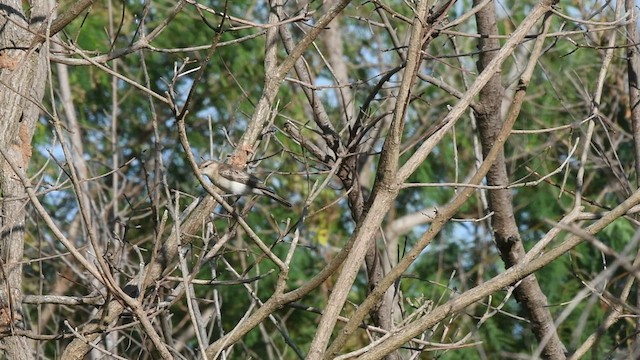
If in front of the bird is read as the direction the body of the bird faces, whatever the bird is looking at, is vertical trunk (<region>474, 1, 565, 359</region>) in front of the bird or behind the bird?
behind

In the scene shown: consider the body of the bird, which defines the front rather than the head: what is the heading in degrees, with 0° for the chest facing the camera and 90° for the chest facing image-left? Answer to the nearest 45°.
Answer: approximately 90°
